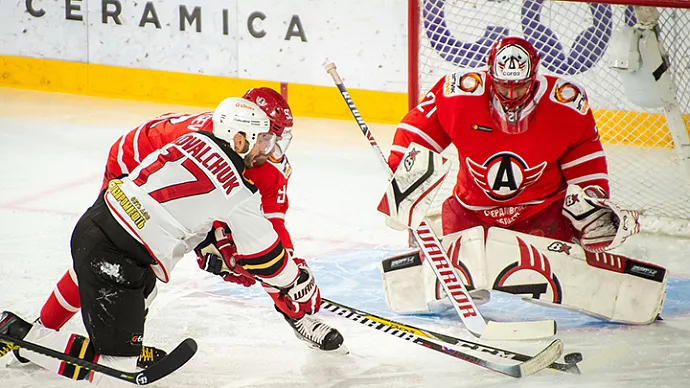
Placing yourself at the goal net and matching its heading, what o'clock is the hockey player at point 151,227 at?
The hockey player is roughly at 1 o'clock from the goal net.

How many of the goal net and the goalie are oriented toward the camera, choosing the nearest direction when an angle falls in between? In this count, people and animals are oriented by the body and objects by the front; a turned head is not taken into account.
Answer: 2

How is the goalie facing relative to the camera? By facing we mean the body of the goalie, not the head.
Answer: toward the camera

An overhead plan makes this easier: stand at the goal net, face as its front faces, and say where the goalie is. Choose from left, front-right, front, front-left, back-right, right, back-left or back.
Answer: front

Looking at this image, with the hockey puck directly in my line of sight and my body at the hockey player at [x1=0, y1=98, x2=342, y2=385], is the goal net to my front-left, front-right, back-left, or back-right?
front-left

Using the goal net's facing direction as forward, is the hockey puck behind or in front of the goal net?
in front

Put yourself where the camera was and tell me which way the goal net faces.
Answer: facing the viewer

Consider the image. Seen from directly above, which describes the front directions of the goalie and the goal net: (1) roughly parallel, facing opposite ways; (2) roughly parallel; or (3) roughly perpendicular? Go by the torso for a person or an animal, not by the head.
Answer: roughly parallel

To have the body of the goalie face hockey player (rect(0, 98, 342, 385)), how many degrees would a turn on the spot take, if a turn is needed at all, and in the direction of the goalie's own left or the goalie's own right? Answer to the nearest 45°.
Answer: approximately 45° to the goalie's own right

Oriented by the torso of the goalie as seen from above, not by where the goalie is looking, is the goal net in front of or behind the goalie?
behind
